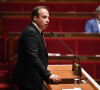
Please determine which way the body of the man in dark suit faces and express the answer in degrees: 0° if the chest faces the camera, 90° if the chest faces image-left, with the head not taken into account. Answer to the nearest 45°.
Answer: approximately 270°
